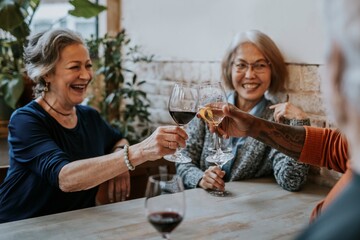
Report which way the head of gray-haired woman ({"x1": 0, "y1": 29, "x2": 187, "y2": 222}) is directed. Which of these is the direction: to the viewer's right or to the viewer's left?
to the viewer's right

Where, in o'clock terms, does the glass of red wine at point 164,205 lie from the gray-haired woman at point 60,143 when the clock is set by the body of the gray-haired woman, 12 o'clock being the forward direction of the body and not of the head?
The glass of red wine is roughly at 1 o'clock from the gray-haired woman.

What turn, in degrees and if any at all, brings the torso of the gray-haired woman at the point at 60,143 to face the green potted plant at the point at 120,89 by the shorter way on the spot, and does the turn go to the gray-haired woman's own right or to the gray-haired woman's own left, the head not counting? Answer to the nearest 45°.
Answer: approximately 135° to the gray-haired woman's own left

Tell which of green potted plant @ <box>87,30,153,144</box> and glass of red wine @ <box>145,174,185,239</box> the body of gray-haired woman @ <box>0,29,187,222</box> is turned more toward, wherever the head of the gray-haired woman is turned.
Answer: the glass of red wine

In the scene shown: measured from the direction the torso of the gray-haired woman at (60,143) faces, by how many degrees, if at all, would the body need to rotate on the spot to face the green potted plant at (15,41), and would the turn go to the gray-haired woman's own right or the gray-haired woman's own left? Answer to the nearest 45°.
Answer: approximately 135° to the gray-haired woman's own left

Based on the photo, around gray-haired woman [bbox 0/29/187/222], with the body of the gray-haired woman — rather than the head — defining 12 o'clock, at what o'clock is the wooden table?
The wooden table is roughly at 12 o'clock from the gray-haired woman.

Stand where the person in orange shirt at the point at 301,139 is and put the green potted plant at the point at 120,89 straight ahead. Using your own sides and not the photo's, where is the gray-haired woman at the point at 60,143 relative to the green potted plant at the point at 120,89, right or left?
left

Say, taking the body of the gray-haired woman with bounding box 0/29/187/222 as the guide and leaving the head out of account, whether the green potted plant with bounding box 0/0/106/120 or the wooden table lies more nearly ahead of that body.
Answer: the wooden table

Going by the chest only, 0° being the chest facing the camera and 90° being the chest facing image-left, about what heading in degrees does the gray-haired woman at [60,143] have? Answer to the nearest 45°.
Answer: approximately 315°
